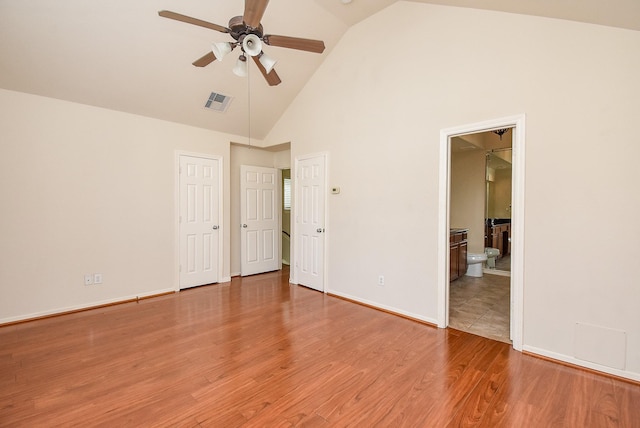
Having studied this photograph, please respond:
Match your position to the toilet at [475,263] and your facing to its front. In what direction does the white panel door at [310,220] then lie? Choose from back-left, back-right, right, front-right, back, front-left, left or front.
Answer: right

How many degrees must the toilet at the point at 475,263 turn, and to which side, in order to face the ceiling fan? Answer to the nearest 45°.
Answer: approximately 45° to its right

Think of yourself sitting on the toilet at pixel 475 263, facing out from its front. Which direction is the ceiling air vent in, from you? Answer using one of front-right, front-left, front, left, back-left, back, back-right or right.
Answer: right

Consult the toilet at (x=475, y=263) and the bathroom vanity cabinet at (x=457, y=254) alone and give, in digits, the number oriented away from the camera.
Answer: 0

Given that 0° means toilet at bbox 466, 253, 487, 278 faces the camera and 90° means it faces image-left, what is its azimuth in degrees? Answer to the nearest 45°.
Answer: approximately 315°

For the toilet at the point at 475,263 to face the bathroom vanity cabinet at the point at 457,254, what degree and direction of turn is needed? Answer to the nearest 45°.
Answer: approximately 45° to its right

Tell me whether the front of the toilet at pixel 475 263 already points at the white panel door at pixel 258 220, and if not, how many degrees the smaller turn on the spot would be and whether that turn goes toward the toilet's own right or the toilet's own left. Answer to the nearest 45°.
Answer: approximately 90° to the toilet's own right

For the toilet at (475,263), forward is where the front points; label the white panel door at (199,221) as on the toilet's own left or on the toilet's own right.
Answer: on the toilet's own right
